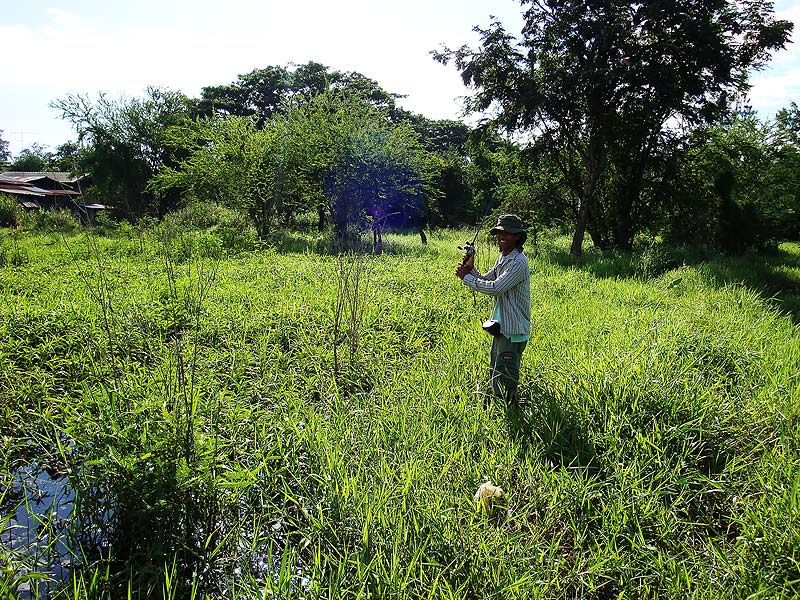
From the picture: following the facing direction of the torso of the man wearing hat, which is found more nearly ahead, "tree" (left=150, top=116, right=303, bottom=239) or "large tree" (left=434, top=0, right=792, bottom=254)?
the tree

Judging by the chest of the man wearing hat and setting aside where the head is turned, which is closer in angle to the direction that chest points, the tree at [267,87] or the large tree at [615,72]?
the tree

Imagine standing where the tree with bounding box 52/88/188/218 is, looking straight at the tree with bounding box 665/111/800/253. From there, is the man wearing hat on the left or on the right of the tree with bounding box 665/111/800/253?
right

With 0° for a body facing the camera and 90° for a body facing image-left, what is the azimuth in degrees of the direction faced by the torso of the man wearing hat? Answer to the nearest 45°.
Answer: approximately 90°

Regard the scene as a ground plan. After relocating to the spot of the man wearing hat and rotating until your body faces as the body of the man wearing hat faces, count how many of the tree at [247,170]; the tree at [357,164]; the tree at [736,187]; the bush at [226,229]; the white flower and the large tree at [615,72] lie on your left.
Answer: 1

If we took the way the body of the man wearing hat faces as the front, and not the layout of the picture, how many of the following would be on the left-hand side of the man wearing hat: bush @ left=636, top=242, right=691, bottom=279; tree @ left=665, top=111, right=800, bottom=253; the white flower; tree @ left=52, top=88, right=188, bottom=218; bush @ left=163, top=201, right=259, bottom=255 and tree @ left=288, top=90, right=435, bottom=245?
1

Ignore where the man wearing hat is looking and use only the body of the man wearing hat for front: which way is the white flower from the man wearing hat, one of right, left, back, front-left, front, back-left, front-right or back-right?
left

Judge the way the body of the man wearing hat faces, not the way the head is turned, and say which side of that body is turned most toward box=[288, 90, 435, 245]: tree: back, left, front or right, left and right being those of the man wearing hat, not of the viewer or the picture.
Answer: right

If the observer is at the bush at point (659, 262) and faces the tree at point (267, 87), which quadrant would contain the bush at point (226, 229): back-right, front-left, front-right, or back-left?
front-left
